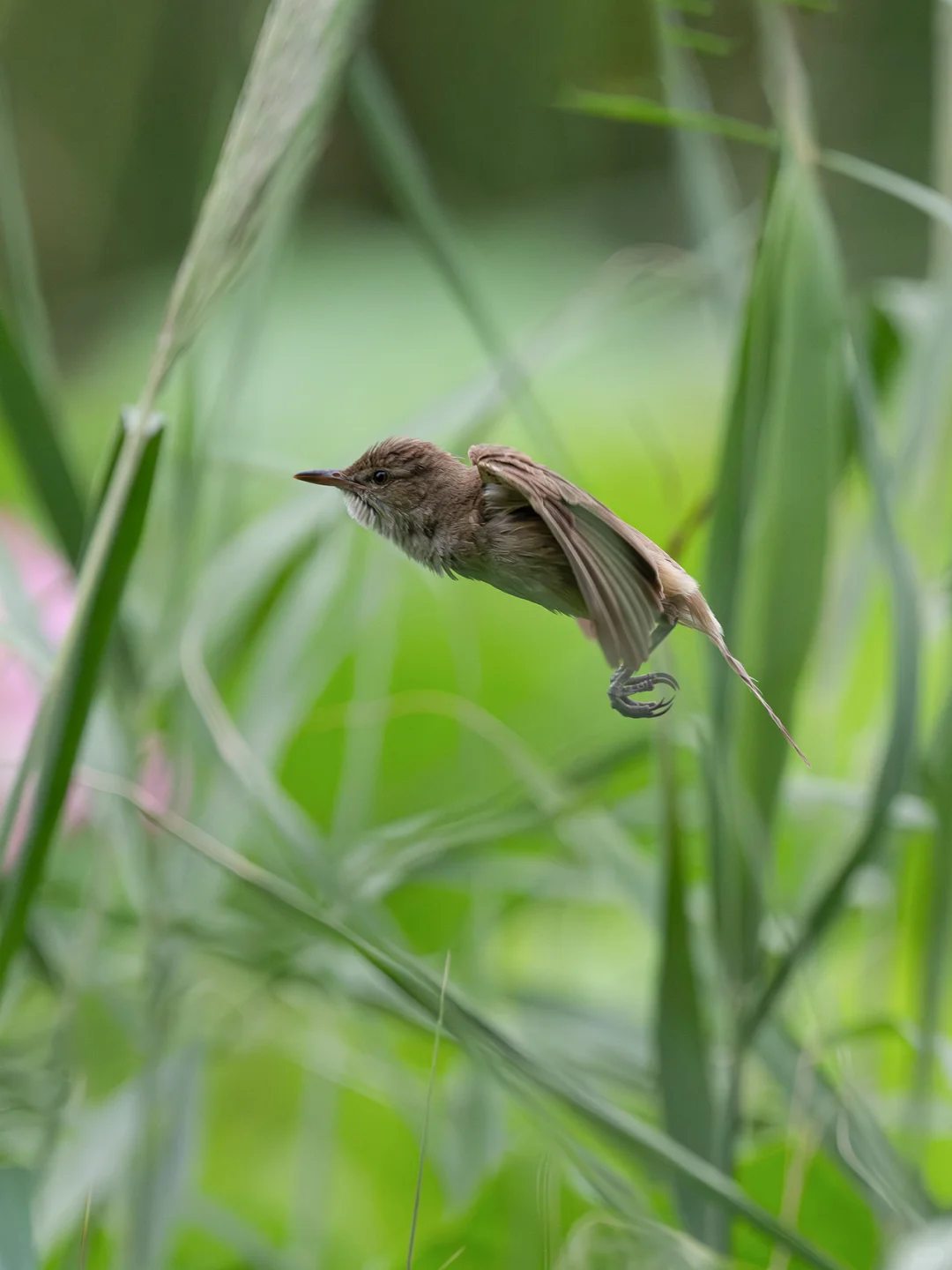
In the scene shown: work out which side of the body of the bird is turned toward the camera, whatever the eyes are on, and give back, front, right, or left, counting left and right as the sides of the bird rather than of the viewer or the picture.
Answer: left
